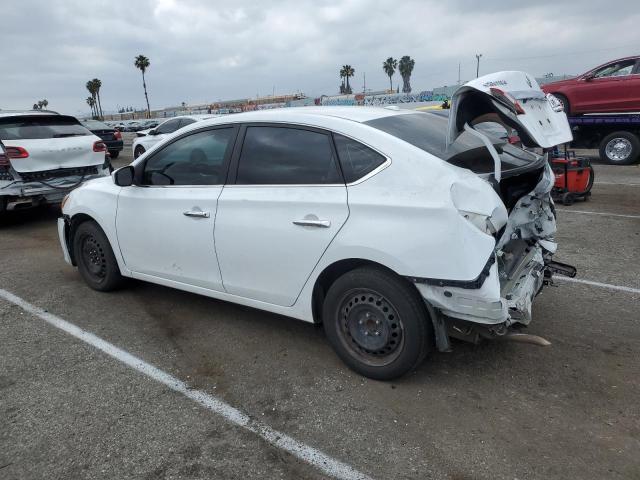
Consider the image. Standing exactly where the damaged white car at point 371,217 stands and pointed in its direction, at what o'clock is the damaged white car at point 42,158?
the damaged white car at point 42,158 is roughly at 12 o'clock from the damaged white car at point 371,217.

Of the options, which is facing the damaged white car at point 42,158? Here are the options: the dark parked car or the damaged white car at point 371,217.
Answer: the damaged white car at point 371,217

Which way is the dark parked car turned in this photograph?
away from the camera

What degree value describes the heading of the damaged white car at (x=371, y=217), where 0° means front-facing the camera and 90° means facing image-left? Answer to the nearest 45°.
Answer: approximately 135°

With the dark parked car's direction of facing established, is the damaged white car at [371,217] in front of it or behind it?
behind

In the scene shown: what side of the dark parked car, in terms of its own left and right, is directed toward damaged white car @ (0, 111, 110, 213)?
back
